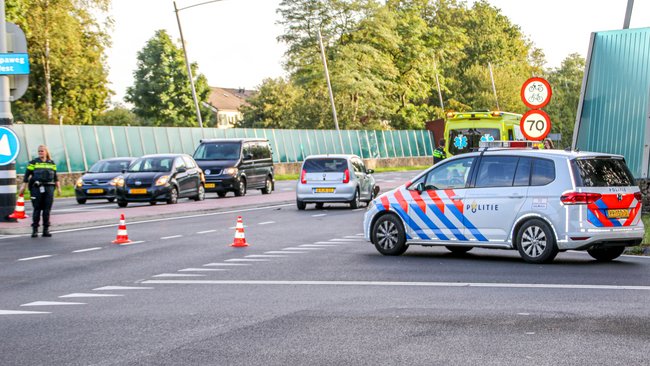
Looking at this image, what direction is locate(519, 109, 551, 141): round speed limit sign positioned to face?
toward the camera

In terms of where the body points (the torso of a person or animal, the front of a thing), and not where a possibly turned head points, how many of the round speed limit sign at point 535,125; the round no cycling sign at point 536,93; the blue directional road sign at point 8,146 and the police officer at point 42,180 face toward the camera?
4

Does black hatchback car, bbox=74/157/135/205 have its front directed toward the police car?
no

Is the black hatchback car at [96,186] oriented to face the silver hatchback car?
no

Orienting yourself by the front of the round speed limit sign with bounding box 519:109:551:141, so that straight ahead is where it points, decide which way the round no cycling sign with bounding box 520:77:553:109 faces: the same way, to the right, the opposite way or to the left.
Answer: the same way

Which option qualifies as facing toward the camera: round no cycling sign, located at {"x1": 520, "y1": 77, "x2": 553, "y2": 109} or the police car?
the round no cycling sign

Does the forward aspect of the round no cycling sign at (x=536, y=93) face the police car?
yes

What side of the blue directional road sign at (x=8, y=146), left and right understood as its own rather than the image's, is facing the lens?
front

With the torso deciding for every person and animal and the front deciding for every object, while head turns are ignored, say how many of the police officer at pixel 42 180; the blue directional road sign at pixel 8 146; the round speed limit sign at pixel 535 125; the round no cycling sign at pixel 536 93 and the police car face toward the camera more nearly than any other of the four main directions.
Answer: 4

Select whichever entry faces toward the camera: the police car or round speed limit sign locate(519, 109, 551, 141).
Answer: the round speed limit sign

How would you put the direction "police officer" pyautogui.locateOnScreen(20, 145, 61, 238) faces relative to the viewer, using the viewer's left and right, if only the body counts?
facing the viewer

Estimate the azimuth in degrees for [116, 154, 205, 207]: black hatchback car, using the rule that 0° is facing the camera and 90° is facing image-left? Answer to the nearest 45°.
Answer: approximately 45°

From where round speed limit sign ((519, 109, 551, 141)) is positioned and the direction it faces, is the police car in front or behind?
in front
